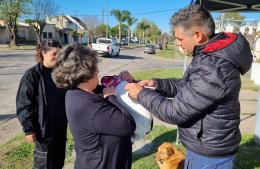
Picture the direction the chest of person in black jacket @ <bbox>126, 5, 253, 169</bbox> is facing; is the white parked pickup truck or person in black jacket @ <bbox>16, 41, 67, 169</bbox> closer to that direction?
the person in black jacket

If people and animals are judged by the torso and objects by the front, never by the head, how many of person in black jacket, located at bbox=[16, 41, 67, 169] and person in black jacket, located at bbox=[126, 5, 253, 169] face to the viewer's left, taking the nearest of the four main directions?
1

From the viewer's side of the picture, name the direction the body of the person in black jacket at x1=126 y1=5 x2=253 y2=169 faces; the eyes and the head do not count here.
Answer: to the viewer's left

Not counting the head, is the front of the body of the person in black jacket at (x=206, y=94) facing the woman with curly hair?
yes

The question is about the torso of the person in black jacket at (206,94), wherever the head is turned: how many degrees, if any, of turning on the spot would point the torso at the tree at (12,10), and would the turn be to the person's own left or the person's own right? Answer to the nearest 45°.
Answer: approximately 45° to the person's own right

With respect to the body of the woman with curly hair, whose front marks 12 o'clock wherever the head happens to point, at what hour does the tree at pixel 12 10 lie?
The tree is roughly at 10 o'clock from the woman with curly hair.

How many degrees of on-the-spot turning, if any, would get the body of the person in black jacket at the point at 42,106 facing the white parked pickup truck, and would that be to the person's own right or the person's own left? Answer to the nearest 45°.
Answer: approximately 135° to the person's own left

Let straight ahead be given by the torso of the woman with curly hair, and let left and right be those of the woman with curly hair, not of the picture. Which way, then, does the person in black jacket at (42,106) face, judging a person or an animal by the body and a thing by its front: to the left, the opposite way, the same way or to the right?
to the right

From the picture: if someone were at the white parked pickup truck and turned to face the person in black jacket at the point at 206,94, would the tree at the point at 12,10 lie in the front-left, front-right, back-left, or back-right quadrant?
back-right

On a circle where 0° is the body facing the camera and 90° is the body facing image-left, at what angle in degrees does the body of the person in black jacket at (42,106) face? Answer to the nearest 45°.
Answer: approximately 315°

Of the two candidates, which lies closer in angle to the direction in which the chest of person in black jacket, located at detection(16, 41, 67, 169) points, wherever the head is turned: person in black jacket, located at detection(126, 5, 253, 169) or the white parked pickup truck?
the person in black jacket

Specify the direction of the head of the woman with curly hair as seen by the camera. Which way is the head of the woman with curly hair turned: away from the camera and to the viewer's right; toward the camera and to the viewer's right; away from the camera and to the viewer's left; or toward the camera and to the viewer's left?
away from the camera and to the viewer's right

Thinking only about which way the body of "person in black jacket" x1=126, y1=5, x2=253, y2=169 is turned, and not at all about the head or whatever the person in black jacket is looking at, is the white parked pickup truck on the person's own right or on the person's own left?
on the person's own right

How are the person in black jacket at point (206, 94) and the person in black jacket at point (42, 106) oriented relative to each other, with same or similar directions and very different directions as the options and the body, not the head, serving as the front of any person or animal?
very different directions

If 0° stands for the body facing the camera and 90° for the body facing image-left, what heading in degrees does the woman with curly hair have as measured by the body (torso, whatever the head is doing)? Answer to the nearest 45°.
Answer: approximately 225°
